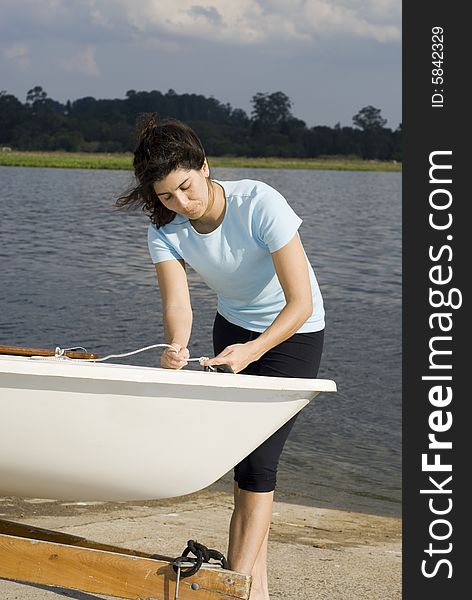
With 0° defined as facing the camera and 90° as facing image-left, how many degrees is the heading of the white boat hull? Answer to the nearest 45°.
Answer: approximately 270°

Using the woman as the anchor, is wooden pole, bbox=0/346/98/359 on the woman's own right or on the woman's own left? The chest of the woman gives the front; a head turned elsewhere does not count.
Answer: on the woman's own right

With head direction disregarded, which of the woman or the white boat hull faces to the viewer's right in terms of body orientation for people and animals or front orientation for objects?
the white boat hull

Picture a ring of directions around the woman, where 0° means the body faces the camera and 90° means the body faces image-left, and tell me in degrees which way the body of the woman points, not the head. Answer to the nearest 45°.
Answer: approximately 45°

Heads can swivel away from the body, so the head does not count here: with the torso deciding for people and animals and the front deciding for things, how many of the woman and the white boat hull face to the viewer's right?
1
